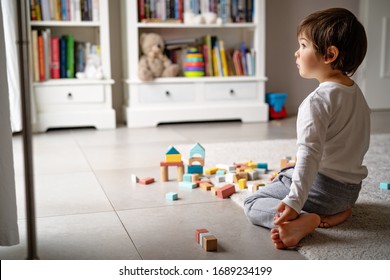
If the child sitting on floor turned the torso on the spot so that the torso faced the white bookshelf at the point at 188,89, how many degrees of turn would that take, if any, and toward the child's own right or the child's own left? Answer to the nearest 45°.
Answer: approximately 45° to the child's own right

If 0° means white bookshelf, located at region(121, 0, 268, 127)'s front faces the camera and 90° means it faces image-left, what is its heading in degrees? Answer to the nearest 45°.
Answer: approximately 0°

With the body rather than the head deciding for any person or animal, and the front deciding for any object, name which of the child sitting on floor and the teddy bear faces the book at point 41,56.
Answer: the child sitting on floor

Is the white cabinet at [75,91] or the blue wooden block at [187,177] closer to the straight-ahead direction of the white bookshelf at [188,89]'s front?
the blue wooden block

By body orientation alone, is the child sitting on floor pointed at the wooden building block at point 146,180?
yes

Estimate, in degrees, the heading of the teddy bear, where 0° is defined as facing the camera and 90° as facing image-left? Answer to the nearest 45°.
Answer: approximately 315°

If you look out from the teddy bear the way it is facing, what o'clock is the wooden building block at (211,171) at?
The wooden building block is roughly at 1 o'clock from the teddy bear.

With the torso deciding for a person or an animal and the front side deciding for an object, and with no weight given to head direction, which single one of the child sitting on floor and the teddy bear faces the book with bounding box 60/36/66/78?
the child sitting on floor

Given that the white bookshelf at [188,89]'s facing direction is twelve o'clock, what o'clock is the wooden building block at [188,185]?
The wooden building block is roughly at 12 o'clock from the white bookshelf.
